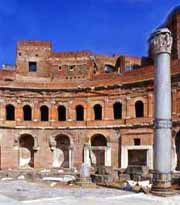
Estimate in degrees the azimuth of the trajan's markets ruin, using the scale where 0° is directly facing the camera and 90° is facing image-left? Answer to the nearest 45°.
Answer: approximately 0°

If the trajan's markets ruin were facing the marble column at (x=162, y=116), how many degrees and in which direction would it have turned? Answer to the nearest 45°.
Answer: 0° — it already faces it
